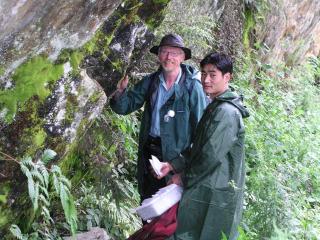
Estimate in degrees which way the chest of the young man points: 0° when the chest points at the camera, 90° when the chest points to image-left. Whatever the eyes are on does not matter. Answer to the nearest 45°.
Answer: approximately 90°

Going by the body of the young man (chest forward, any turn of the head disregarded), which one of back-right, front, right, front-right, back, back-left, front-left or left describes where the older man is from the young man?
right

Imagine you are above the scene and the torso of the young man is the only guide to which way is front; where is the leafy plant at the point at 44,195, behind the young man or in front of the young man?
in front

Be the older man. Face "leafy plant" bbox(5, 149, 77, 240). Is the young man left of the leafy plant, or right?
left

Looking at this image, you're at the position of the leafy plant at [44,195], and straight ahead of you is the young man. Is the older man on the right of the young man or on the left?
left

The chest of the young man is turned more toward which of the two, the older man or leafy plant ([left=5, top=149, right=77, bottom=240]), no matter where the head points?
the leafy plant
